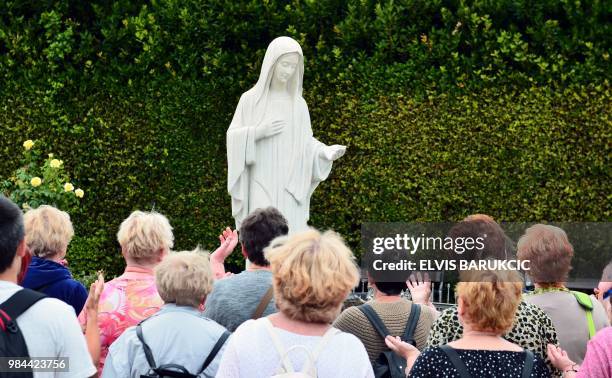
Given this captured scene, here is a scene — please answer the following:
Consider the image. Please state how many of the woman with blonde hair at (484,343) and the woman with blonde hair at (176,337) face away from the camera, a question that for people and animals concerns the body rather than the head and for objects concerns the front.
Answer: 2

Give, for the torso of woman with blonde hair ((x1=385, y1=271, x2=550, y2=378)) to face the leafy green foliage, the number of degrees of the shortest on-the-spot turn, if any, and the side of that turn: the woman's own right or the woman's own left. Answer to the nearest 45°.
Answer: approximately 45° to the woman's own left

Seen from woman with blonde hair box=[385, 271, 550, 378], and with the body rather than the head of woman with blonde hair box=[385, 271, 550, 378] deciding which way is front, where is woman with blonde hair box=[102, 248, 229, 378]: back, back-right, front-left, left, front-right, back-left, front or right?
left

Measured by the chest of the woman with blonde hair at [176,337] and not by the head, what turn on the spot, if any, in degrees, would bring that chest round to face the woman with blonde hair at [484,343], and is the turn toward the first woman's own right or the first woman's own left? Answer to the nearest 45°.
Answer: approximately 135° to the first woman's own right

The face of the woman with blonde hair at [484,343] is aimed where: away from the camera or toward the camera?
away from the camera

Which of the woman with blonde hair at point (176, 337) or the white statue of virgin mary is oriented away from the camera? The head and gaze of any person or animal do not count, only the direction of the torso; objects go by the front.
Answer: the woman with blonde hair

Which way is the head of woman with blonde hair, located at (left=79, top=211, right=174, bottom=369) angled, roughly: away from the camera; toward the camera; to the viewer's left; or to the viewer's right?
away from the camera

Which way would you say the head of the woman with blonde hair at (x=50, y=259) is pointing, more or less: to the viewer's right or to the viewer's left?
to the viewer's right

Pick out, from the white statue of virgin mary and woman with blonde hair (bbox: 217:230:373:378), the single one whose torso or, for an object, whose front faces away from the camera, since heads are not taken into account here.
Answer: the woman with blonde hair

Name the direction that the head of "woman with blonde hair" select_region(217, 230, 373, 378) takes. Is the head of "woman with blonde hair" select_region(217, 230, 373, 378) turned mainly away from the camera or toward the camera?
away from the camera

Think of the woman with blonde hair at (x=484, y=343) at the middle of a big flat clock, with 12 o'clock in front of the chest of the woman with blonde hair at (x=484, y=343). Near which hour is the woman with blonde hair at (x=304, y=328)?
the woman with blonde hair at (x=304, y=328) is roughly at 8 o'clock from the woman with blonde hair at (x=484, y=343).

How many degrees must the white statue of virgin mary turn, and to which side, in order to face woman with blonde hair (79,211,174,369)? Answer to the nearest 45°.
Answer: approximately 45° to its right

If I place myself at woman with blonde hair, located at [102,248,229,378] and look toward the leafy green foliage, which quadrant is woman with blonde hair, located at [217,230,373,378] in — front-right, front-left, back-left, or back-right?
back-right

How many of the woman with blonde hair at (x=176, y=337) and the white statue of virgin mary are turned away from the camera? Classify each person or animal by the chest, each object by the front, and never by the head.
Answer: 1

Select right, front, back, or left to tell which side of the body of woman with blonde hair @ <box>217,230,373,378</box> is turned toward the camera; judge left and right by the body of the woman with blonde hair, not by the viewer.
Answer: back

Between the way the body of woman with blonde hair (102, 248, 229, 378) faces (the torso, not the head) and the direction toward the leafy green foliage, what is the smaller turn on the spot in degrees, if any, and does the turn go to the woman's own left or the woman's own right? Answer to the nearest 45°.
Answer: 0° — they already face it

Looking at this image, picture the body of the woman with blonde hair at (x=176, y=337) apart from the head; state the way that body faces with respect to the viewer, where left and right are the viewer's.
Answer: facing away from the viewer

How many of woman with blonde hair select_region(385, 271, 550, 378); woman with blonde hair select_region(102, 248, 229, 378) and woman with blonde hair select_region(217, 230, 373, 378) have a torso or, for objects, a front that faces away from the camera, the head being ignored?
3
